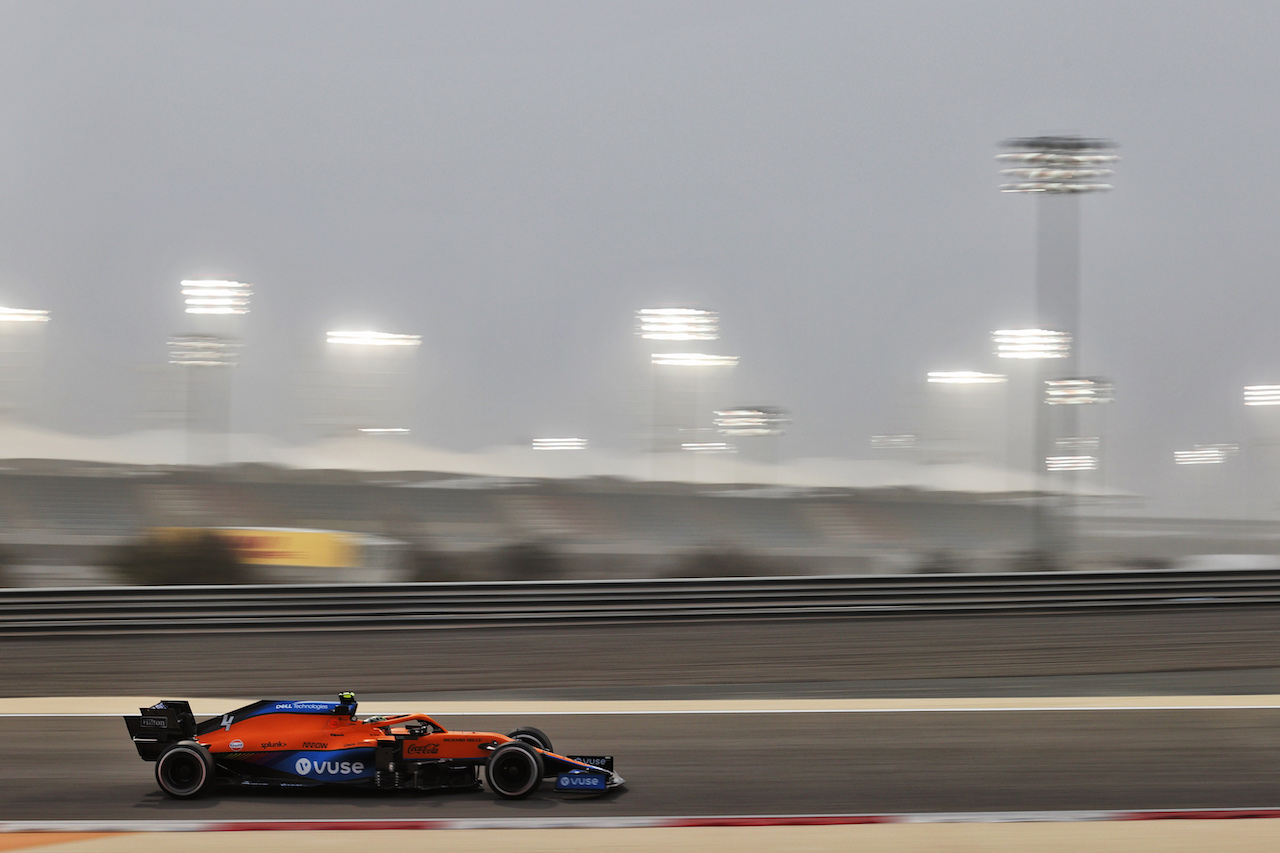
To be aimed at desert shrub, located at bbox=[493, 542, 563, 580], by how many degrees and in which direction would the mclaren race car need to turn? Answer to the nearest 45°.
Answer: approximately 90° to its left

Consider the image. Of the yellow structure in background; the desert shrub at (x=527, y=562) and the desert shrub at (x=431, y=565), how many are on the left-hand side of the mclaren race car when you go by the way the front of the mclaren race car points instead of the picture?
3

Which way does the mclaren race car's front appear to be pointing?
to the viewer's right

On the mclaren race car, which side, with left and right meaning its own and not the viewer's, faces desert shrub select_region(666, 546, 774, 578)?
left

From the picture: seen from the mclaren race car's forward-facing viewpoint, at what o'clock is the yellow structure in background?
The yellow structure in background is roughly at 9 o'clock from the mclaren race car.

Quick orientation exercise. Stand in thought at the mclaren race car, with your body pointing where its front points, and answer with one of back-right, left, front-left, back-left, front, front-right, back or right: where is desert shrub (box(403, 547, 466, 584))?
left

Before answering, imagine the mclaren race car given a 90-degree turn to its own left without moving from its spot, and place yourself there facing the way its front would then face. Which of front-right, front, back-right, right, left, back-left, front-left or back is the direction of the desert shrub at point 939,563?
front-right

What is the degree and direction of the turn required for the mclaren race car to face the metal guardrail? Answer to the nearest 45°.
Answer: approximately 90° to its left
